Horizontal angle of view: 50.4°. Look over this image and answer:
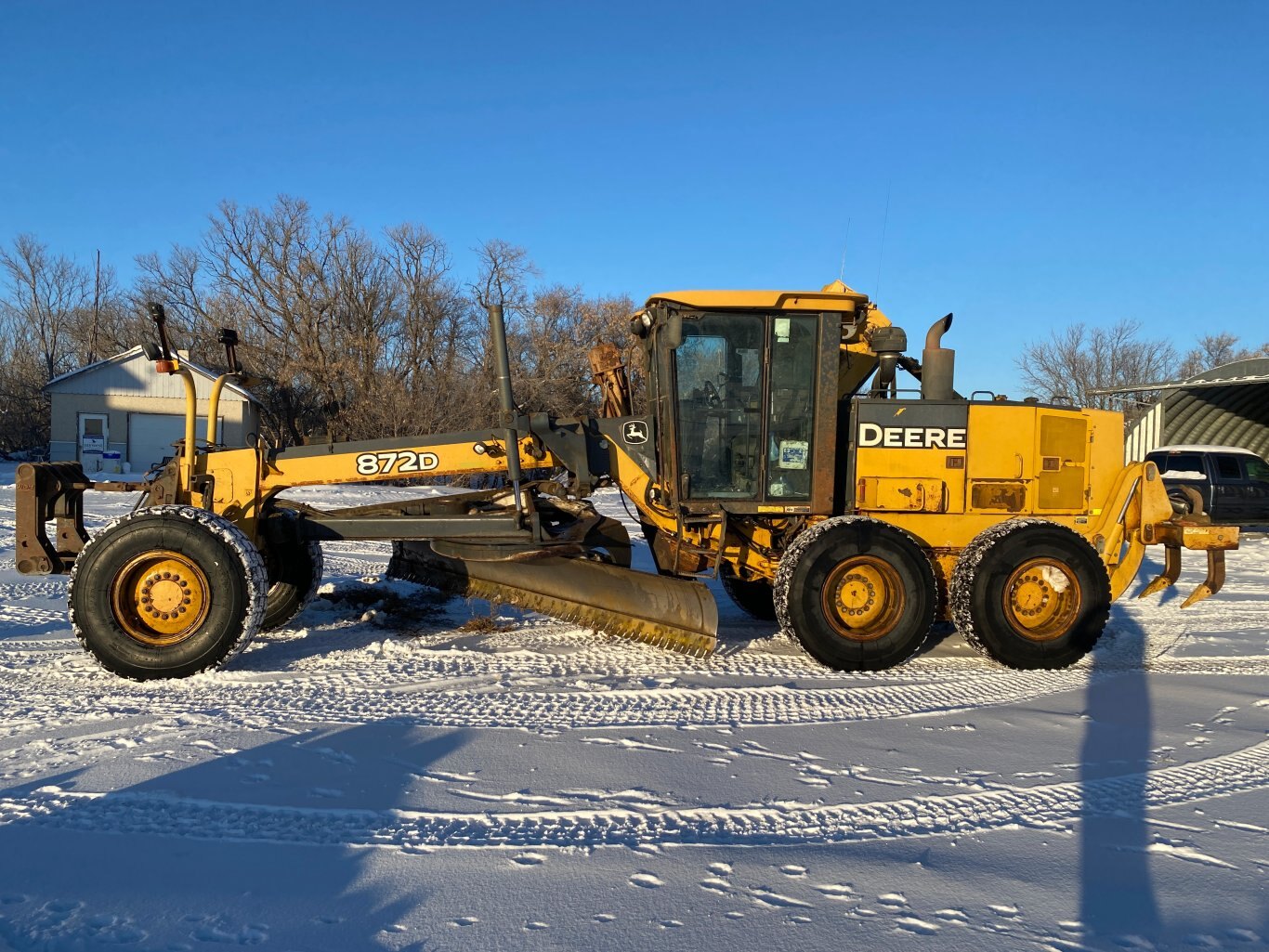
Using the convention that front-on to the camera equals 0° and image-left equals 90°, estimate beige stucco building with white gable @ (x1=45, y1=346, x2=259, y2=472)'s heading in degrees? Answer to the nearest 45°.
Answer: approximately 0°

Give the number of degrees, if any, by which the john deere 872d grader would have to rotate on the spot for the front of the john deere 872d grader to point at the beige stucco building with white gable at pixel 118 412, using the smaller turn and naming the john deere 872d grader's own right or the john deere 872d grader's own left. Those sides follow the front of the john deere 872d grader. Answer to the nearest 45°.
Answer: approximately 45° to the john deere 872d grader's own right

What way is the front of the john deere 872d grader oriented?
to the viewer's left

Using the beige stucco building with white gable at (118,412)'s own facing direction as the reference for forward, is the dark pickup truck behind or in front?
in front

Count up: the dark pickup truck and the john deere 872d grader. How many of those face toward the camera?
0
